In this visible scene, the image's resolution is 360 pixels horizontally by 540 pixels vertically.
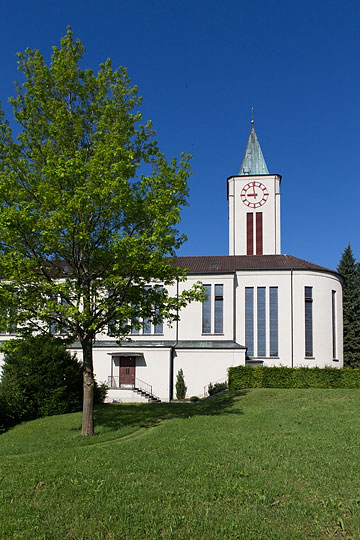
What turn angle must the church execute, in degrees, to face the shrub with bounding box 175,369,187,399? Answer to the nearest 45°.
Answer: approximately 45° to its left

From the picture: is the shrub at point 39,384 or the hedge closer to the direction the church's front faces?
the shrub

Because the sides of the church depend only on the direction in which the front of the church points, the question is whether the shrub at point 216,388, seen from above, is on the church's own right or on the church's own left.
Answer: on the church's own left
